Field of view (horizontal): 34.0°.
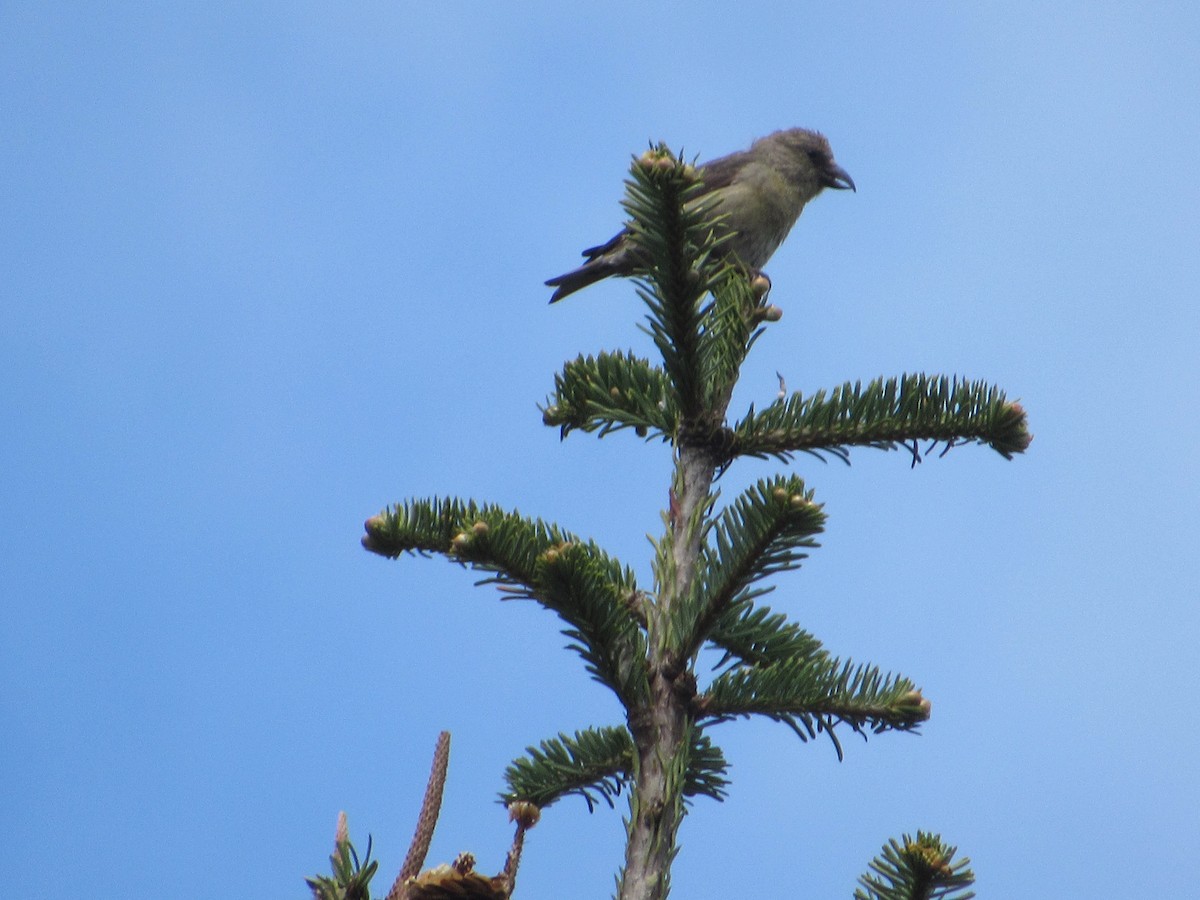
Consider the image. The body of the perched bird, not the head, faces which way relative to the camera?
to the viewer's right
